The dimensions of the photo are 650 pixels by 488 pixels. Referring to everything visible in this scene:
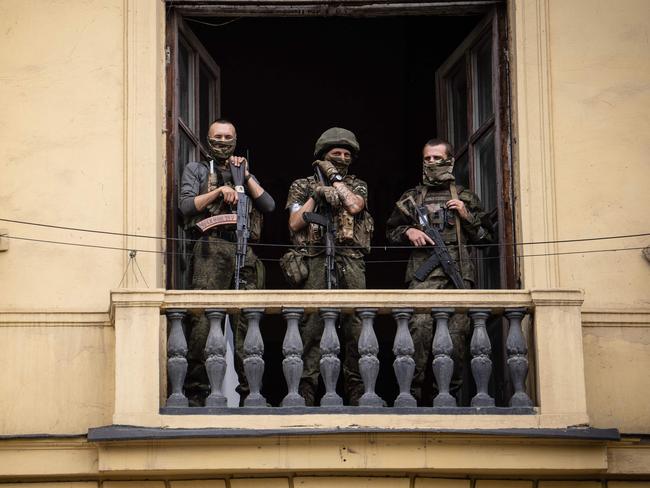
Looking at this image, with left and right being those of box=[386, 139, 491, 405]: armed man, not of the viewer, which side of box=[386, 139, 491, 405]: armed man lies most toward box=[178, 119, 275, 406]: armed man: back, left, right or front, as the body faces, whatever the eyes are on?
right

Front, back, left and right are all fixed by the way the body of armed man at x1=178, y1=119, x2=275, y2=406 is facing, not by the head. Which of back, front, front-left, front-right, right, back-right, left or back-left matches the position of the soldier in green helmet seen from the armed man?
left

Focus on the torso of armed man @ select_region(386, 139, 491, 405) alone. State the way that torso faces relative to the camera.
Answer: toward the camera

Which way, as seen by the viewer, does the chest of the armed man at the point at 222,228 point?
toward the camera

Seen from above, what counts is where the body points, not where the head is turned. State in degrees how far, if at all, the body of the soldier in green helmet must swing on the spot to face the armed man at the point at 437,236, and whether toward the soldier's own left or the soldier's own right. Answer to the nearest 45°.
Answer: approximately 90° to the soldier's own left

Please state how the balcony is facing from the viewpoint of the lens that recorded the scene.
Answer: facing the viewer

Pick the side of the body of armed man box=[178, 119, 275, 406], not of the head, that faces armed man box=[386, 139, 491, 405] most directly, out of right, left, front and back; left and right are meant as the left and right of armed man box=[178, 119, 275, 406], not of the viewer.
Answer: left
